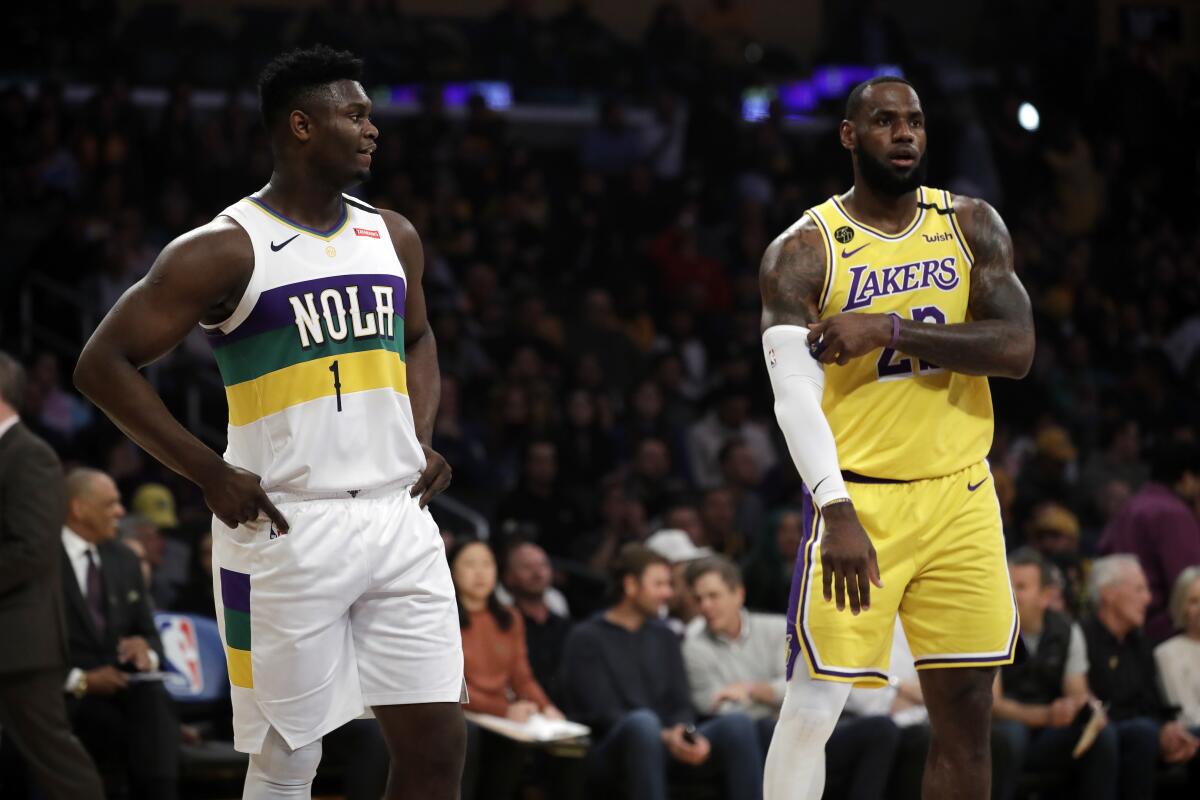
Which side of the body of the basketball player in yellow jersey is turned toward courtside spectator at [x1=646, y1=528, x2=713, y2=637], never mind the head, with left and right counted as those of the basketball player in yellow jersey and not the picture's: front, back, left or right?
back

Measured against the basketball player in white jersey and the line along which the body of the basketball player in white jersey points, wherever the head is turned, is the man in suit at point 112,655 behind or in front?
behind

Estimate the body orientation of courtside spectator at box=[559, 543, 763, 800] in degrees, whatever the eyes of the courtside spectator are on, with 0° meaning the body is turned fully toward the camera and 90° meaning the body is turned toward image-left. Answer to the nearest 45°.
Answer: approximately 315°

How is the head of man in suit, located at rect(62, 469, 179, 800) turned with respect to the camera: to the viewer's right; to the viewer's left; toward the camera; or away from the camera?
to the viewer's right

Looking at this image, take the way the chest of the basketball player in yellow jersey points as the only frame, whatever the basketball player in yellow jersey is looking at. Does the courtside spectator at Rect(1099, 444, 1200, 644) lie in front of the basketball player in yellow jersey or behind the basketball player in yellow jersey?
behind

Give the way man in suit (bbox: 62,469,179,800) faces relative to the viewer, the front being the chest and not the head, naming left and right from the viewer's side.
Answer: facing the viewer and to the right of the viewer

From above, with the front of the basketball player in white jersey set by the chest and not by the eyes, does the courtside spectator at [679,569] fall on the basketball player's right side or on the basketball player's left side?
on the basketball player's left side

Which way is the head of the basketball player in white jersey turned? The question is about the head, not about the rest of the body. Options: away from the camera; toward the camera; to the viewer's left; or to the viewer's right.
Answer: to the viewer's right

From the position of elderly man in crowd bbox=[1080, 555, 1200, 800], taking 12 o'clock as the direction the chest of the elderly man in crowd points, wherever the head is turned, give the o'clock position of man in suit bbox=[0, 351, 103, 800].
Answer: The man in suit is roughly at 3 o'clock from the elderly man in crowd.

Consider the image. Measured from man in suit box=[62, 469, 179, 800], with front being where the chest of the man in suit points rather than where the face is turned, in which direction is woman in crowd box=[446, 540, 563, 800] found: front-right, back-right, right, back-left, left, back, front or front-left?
front-left
